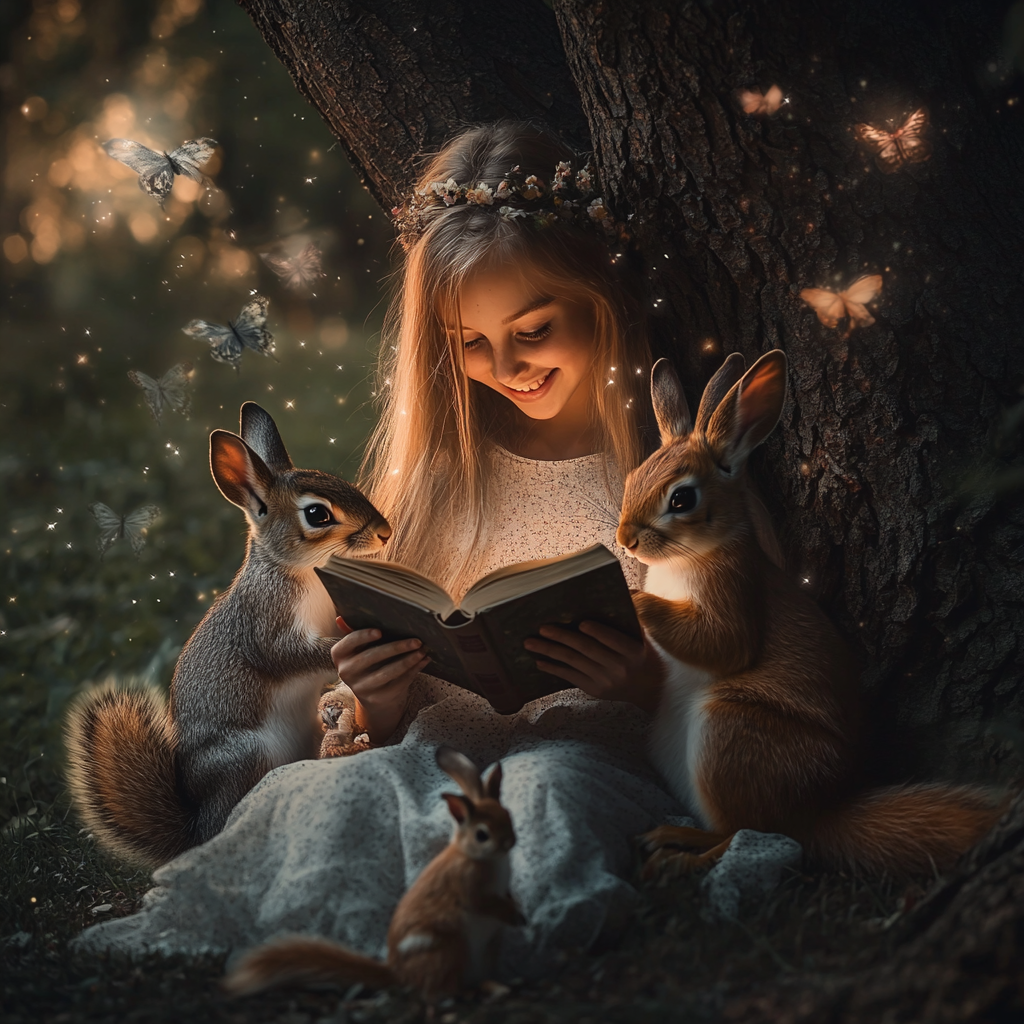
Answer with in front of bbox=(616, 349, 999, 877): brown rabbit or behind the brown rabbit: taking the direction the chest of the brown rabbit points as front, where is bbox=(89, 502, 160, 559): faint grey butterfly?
in front

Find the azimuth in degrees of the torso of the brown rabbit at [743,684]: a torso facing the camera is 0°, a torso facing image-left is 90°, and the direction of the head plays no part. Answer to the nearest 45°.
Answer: approximately 90°

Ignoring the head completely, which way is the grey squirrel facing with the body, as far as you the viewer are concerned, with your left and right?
facing to the right of the viewer

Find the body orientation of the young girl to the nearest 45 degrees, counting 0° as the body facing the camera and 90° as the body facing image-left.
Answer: approximately 0°
